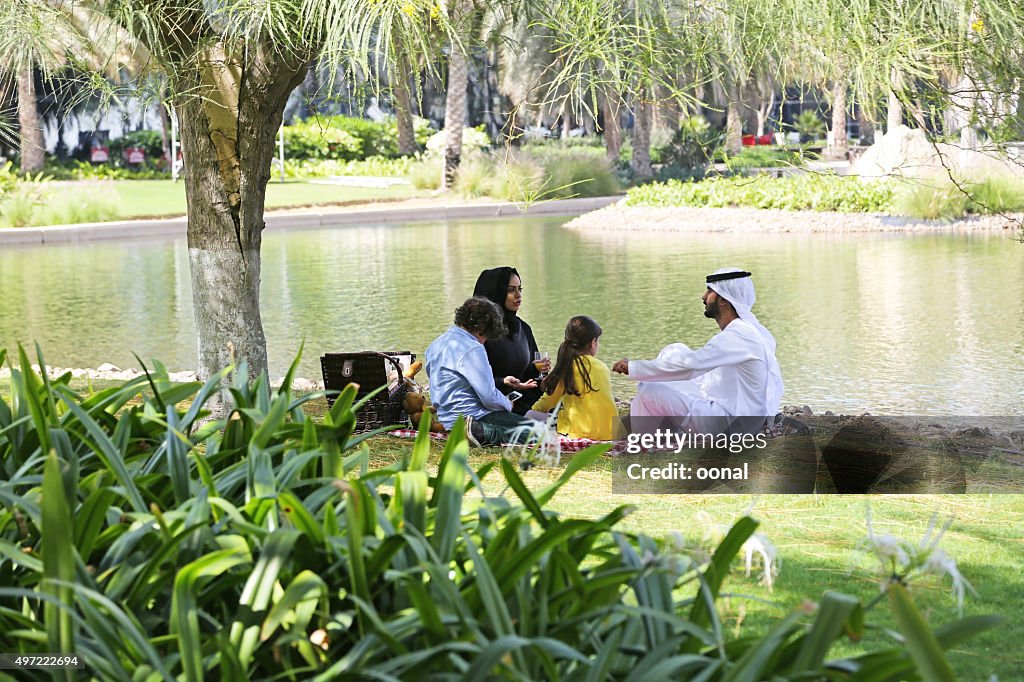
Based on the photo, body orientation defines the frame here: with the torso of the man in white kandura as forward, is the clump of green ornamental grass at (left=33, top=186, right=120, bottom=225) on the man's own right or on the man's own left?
on the man's own right

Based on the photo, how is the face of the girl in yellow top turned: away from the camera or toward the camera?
away from the camera

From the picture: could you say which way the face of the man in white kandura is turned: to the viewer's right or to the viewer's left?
to the viewer's left

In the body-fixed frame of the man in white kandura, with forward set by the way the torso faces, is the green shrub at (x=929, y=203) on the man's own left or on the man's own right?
on the man's own right

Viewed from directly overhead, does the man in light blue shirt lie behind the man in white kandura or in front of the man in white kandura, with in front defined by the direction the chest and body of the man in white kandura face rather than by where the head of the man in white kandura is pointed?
in front

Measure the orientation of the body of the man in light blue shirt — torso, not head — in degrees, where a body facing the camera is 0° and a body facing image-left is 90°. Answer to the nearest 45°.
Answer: approximately 225°

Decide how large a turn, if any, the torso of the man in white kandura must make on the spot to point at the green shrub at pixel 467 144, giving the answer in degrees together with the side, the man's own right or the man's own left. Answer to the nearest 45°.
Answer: approximately 90° to the man's own right

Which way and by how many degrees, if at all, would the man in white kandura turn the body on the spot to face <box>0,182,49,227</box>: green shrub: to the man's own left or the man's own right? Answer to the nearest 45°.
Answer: approximately 45° to the man's own right

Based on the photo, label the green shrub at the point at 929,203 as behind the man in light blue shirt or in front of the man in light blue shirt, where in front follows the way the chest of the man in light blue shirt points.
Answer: in front

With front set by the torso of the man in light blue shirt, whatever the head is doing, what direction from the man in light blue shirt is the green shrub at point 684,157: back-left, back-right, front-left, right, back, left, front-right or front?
front-left

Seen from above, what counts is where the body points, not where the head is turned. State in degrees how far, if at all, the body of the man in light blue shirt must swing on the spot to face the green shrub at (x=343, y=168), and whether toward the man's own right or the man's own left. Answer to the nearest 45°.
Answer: approximately 45° to the man's own left

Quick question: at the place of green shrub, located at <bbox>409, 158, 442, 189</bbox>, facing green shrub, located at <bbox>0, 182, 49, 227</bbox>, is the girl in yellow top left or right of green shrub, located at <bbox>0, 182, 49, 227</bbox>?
left

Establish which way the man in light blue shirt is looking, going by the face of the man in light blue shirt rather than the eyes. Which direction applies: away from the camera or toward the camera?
away from the camera

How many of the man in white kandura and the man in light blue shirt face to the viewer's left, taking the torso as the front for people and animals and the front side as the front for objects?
1

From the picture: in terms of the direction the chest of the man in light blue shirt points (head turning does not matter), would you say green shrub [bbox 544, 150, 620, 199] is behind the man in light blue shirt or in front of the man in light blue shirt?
in front

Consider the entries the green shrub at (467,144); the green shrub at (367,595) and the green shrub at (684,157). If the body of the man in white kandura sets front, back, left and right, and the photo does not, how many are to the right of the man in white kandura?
2

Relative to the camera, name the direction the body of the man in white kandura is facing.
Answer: to the viewer's left
